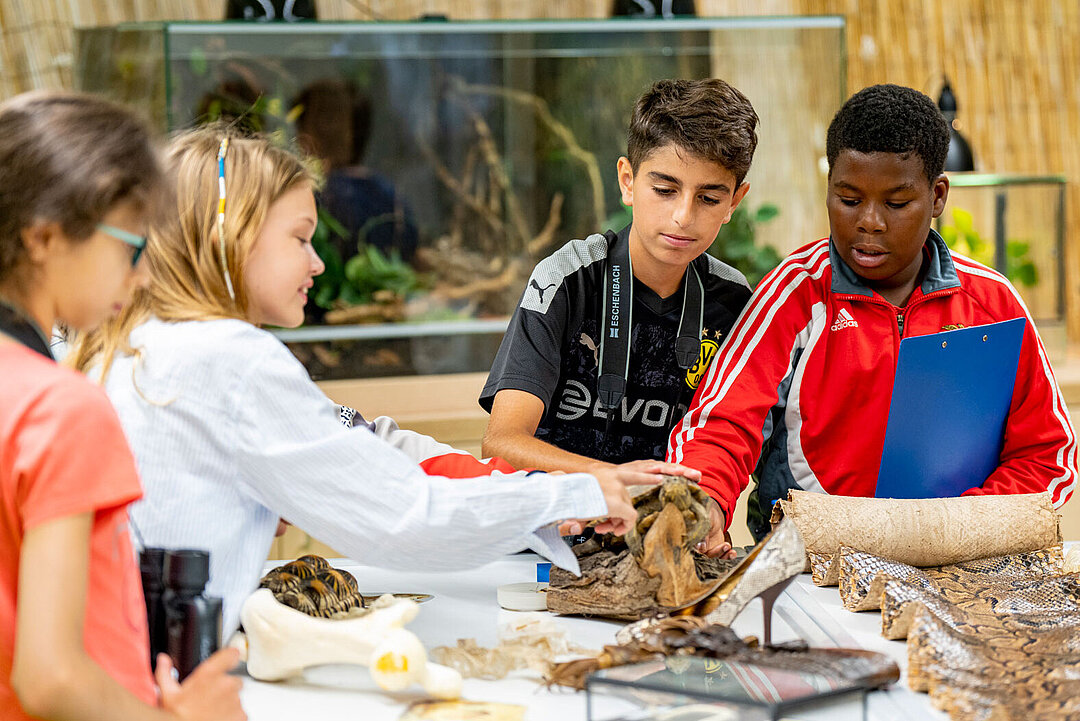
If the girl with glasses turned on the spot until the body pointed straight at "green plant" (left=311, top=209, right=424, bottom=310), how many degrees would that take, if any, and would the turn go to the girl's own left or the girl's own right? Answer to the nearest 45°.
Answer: approximately 90° to the girl's own left

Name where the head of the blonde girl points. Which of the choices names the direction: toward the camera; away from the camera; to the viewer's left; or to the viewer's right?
to the viewer's right

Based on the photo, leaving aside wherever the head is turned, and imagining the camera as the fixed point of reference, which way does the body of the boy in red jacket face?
toward the camera

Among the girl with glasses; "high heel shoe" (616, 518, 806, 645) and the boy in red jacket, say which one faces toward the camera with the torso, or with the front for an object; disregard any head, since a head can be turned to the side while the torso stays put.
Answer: the boy in red jacket

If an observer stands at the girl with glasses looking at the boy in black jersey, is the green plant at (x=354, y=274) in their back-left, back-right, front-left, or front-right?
front-left

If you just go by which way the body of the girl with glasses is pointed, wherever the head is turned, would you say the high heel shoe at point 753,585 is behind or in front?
in front

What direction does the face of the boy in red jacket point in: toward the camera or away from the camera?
toward the camera

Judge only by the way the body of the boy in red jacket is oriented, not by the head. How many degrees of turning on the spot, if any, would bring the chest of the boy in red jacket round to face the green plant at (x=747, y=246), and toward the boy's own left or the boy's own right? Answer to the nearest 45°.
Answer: approximately 180°

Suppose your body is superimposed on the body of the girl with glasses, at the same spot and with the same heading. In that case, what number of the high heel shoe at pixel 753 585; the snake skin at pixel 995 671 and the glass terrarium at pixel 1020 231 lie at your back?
0

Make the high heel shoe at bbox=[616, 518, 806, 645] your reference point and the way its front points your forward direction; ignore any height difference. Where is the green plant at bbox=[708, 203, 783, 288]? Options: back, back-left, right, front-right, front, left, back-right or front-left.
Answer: right

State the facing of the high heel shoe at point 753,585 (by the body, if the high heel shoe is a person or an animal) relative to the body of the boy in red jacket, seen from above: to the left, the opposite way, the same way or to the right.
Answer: to the right

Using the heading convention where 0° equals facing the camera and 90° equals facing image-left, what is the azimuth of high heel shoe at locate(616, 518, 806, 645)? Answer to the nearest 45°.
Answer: approximately 90°

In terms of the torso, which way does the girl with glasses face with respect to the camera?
to the viewer's right

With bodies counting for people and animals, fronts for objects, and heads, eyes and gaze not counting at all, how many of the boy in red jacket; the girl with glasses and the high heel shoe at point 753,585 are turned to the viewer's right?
1

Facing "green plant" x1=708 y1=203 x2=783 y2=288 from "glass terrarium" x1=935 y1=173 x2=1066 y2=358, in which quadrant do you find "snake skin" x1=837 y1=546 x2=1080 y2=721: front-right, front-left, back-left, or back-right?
front-left

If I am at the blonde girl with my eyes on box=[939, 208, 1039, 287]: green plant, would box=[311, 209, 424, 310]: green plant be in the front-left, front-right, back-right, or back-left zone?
front-left
